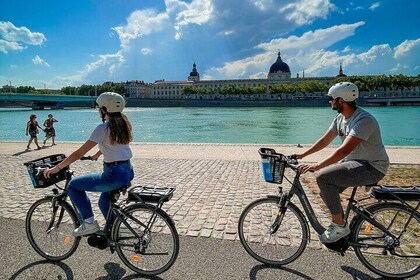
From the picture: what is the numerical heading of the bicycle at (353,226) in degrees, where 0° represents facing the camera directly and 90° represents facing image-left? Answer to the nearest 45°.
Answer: approximately 90°

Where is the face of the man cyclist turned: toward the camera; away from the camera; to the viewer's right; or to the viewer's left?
to the viewer's left

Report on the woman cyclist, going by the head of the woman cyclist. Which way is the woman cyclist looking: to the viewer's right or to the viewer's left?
to the viewer's left

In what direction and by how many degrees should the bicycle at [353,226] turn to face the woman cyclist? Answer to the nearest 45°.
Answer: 0° — it already faces them

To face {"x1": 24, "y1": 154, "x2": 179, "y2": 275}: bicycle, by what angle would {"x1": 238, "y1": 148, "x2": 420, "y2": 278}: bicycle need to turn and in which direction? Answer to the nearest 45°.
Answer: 0° — it already faces it

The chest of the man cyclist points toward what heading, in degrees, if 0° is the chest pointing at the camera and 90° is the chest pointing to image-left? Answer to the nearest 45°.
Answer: approximately 90°
